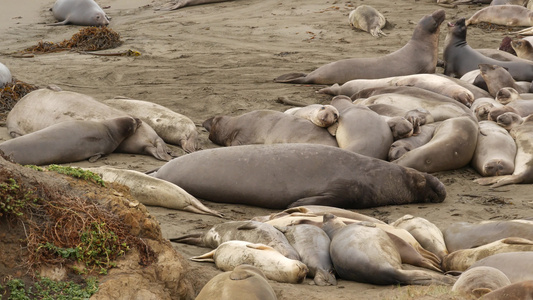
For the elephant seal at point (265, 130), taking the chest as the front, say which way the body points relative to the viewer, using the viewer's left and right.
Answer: facing to the left of the viewer

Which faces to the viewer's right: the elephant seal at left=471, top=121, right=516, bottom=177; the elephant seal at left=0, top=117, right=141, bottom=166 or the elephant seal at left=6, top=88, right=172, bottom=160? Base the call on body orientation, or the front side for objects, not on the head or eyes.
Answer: the elephant seal at left=0, top=117, right=141, bottom=166

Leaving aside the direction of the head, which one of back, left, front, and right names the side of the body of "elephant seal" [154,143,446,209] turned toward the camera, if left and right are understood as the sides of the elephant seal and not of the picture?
right

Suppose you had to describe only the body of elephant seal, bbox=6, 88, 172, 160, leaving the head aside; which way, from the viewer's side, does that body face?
to the viewer's left

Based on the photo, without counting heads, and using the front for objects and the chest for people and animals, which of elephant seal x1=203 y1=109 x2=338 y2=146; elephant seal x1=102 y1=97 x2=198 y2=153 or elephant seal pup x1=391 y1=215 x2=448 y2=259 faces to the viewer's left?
elephant seal x1=203 y1=109 x2=338 y2=146

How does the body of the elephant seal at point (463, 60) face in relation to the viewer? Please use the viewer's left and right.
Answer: facing to the left of the viewer

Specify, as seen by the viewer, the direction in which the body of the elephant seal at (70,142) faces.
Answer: to the viewer's right

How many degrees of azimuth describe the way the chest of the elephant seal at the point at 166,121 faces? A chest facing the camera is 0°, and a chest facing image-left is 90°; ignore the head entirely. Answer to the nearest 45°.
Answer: approximately 315°

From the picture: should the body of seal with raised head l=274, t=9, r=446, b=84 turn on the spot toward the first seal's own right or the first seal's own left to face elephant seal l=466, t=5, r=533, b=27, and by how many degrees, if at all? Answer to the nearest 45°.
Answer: approximately 45° to the first seal's own left

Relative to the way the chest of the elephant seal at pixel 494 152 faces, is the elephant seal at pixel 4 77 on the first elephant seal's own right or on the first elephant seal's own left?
on the first elephant seal's own right

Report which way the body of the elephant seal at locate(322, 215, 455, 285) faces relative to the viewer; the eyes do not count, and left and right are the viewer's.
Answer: facing away from the viewer and to the left of the viewer

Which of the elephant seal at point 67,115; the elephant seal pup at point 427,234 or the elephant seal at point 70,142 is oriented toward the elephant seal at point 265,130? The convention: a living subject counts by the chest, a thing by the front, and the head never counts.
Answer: the elephant seal at point 70,142

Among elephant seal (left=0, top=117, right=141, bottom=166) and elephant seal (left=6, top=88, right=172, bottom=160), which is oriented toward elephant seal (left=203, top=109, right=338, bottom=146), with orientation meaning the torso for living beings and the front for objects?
elephant seal (left=0, top=117, right=141, bottom=166)

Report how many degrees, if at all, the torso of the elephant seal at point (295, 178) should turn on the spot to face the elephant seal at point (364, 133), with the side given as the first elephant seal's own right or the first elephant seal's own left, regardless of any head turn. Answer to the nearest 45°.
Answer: approximately 45° to the first elephant seal's own left
